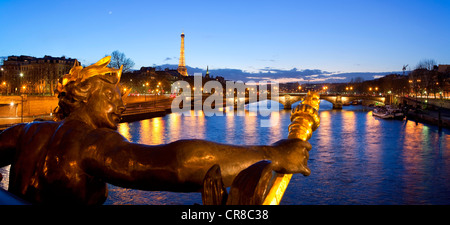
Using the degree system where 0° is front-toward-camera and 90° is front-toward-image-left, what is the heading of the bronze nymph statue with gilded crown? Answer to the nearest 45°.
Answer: approximately 225°
